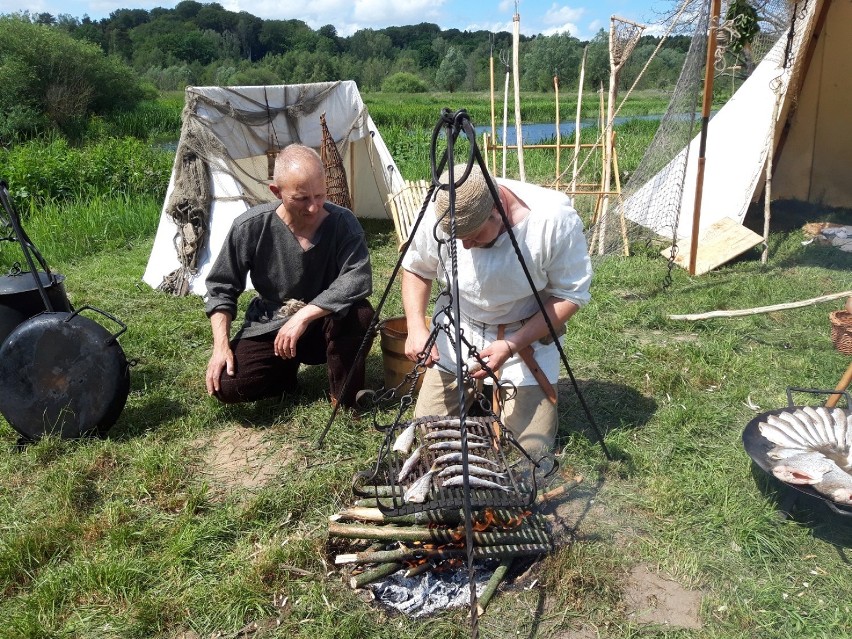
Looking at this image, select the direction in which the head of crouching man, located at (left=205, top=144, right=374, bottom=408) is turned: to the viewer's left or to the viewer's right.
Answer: to the viewer's right

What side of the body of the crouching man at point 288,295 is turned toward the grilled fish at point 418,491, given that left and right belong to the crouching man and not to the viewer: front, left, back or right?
front

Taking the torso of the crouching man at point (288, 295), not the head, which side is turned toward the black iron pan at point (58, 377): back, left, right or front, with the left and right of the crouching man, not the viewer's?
right

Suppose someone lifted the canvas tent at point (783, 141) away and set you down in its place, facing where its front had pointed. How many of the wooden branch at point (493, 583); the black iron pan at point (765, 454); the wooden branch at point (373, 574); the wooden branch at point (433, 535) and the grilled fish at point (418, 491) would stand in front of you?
5

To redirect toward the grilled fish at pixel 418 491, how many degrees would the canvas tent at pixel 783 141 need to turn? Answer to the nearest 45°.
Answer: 0° — it already faces it

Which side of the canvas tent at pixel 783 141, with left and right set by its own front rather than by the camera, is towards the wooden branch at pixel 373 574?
front

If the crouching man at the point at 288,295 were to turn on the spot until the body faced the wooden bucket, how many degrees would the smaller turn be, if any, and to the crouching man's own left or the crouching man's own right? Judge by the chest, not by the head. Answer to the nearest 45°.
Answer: approximately 90° to the crouching man's own left

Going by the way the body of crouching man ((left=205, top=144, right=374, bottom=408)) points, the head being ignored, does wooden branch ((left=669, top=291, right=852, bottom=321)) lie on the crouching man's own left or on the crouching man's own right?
on the crouching man's own left

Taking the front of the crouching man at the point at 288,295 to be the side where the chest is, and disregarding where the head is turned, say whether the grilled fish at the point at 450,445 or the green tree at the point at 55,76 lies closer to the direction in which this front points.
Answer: the grilled fish

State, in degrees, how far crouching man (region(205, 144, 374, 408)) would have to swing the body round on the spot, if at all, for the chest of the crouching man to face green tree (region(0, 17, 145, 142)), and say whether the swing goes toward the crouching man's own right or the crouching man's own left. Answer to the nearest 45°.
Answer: approximately 180°

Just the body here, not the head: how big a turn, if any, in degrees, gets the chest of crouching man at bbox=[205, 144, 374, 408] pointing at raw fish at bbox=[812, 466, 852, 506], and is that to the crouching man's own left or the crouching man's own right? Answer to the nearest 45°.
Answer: approximately 45° to the crouching man's own left

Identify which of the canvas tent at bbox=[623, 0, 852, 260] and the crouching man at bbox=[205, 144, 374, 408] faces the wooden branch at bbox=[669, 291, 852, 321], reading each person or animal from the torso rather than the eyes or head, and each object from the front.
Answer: the canvas tent

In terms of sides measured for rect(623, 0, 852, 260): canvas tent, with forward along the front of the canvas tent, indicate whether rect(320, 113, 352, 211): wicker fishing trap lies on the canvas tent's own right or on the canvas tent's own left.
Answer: on the canvas tent's own right

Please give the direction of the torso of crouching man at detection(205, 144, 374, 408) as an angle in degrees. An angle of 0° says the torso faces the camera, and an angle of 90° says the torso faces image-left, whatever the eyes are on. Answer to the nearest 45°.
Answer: approximately 0°
